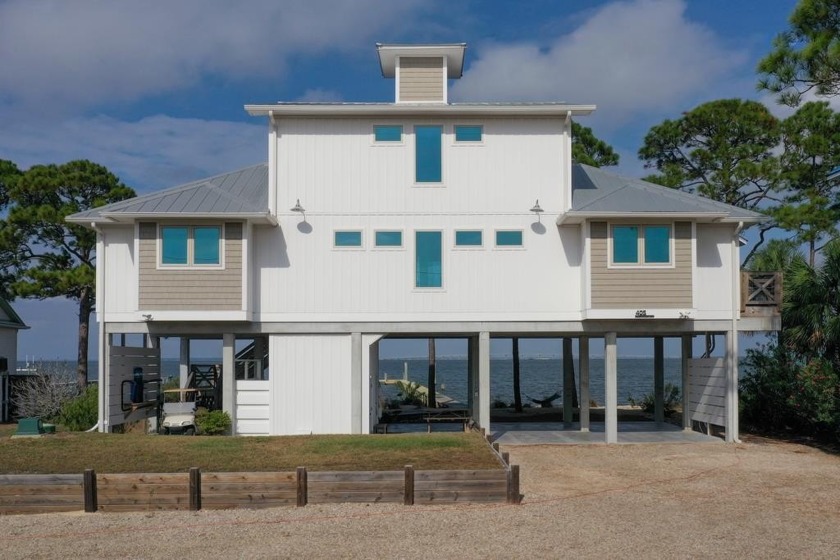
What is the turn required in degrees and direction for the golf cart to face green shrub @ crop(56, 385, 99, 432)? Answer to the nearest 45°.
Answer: approximately 135° to its right

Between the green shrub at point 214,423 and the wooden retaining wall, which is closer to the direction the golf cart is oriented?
the wooden retaining wall

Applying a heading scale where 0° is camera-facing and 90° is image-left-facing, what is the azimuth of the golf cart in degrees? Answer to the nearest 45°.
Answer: approximately 0°

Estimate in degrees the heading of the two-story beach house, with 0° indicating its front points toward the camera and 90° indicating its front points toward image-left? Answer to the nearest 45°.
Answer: approximately 0°

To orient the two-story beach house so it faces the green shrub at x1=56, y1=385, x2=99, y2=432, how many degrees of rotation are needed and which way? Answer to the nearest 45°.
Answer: approximately 90° to its right

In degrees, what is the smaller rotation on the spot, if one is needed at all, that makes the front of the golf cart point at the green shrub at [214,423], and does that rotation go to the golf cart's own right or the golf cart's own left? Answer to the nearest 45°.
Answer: approximately 45° to the golf cart's own left

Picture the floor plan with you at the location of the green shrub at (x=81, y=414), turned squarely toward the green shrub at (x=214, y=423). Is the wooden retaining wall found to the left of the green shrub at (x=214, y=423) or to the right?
right

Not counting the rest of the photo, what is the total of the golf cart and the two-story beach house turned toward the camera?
2

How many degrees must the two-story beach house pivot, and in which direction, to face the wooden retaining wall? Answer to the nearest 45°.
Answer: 0° — it already faces it
